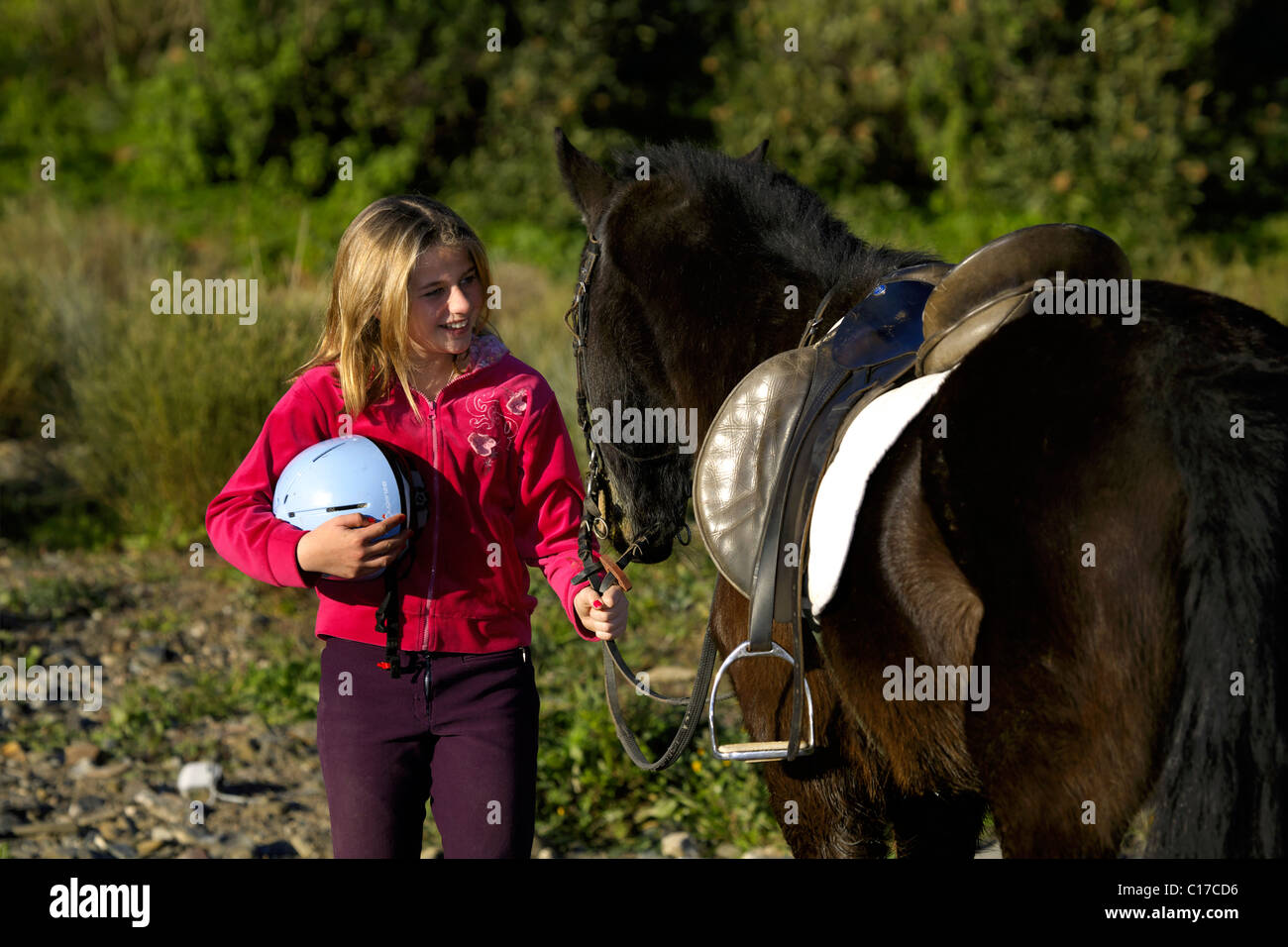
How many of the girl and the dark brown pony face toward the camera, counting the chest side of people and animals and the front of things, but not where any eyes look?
1

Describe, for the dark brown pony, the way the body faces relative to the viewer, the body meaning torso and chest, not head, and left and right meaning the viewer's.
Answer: facing away from the viewer and to the left of the viewer

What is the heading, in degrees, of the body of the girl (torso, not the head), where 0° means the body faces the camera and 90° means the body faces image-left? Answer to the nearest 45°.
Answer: approximately 0°

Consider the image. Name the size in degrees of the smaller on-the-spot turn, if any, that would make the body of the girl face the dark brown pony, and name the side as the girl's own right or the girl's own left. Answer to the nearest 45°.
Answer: approximately 45° to the girl's own left

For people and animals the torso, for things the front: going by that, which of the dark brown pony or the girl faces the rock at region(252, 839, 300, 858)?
the dark brown pony

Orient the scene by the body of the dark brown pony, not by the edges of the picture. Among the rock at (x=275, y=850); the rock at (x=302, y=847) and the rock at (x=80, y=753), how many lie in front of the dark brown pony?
3
